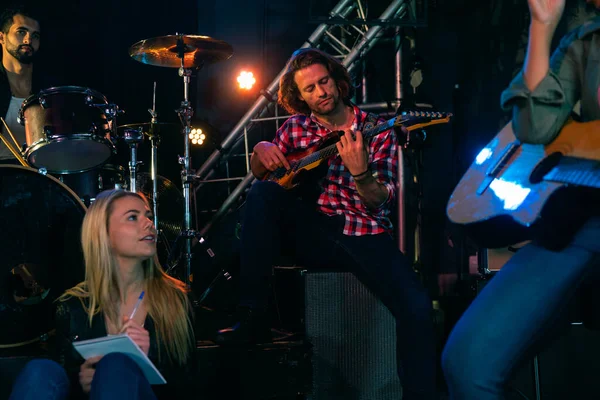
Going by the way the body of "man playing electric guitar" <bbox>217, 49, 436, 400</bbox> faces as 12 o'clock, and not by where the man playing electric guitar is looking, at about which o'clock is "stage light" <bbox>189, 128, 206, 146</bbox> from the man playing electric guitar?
The stage light is roughly at 5 o'clock from the man playing electric guitar.

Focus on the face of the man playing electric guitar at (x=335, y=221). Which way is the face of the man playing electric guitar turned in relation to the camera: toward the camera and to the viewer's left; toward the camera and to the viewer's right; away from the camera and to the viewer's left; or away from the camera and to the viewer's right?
toward the camera and to the viewer's right

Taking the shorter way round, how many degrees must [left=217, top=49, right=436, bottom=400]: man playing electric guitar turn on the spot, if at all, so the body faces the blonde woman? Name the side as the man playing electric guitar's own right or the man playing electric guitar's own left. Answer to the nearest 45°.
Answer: approximately 45° to the man playing electric guitar's own right

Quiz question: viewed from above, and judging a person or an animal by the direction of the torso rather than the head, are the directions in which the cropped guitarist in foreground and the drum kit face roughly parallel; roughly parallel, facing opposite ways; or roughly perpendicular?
roughly perpendicular

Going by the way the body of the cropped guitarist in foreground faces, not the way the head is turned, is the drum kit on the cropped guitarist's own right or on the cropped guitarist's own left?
on the cropped guitarist's own right

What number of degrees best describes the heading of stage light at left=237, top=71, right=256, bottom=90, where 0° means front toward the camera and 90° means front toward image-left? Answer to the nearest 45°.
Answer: approximately 0°

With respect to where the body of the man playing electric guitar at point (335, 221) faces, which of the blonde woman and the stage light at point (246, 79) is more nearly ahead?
the blonde woman

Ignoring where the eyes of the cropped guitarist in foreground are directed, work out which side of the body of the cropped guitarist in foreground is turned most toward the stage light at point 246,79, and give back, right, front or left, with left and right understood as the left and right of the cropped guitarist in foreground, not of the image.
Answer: right

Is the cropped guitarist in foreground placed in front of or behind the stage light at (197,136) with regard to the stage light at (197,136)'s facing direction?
in front

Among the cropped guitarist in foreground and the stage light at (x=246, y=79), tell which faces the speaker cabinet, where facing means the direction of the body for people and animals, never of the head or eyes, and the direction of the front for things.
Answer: the stage light

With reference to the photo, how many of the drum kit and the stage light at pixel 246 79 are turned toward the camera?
2

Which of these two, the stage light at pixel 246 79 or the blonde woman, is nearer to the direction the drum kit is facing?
the blonde woman

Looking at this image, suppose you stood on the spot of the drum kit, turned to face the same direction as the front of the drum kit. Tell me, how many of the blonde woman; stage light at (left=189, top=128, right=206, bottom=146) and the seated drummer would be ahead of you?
1
